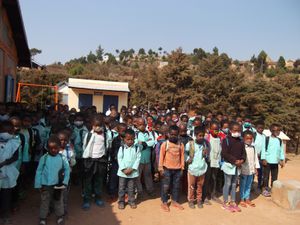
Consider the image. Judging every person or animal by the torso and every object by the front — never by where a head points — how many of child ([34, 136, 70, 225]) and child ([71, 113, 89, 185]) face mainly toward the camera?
2

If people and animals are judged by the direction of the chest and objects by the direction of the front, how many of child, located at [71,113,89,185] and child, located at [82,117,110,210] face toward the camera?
2

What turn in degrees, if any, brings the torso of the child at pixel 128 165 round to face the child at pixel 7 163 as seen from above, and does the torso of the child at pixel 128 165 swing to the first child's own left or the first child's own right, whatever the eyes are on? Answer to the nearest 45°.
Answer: approximately 45° to the first child's own right

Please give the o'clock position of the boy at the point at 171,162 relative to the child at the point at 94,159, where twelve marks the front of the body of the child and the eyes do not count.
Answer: The boy is roughly at 9 o'clock from the child.

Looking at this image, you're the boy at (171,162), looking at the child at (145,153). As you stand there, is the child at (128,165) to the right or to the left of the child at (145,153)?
left

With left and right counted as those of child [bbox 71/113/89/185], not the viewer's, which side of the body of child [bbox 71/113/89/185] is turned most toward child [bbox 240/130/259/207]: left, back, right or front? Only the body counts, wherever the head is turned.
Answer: left

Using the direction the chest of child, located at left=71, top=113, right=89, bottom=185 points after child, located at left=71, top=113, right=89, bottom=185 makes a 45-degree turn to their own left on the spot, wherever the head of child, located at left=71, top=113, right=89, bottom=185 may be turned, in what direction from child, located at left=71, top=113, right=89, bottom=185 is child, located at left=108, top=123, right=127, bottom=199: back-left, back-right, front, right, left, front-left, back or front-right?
front-left

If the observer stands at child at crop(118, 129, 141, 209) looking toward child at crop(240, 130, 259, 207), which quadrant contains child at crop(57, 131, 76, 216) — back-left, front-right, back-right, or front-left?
back-right

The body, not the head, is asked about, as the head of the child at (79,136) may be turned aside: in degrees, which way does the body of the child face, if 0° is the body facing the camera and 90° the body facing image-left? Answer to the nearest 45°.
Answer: approximately 0°

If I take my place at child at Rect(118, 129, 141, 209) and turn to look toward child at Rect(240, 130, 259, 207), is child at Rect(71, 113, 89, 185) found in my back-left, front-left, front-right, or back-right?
back-left

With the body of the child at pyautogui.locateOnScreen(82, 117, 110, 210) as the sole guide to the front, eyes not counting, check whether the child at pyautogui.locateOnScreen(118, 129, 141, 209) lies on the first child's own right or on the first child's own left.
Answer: on the first child's own left
